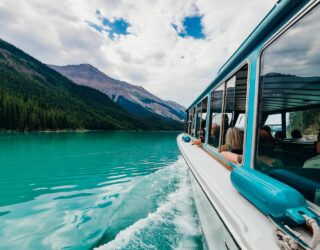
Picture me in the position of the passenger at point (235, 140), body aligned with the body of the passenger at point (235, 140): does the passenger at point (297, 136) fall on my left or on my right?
on my right

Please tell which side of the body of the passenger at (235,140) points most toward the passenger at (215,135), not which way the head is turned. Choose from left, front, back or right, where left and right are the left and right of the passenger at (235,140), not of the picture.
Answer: front

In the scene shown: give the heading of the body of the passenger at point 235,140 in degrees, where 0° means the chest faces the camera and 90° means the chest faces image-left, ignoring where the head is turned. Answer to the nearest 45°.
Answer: approximately 180°

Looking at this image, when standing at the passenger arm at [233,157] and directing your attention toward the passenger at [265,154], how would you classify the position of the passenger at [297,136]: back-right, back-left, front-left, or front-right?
front-left
